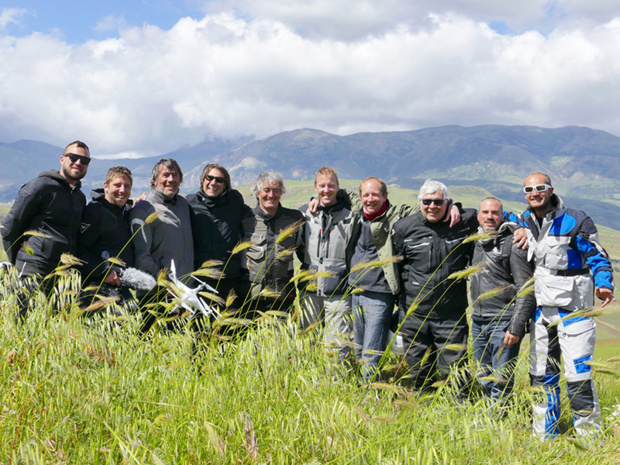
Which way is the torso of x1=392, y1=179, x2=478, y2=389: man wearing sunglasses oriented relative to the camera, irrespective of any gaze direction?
toward the camera

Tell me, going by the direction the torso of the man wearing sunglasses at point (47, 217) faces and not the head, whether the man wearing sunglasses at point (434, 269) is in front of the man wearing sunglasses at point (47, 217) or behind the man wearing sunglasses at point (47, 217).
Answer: in front

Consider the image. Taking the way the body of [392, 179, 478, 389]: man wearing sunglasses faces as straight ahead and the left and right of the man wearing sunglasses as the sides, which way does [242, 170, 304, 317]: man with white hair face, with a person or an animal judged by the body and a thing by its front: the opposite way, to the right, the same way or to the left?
the same way

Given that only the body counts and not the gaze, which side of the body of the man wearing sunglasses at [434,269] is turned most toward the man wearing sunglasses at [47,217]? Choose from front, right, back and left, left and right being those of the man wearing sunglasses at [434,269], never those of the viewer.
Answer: right

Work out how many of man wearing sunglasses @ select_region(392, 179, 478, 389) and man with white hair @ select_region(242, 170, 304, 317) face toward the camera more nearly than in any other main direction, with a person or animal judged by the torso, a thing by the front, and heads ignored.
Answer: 2

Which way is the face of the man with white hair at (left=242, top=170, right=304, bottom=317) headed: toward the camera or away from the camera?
toward the camera

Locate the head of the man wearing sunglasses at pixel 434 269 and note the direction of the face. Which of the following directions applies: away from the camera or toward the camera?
toward the camera

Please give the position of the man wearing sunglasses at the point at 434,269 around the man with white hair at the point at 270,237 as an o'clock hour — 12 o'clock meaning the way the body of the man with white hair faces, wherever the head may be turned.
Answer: The man wearing sunglasses is roughly at 10 o'clock from the man with white hair.

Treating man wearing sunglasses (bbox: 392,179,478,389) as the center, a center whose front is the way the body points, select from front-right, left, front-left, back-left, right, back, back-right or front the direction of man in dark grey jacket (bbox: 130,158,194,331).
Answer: right

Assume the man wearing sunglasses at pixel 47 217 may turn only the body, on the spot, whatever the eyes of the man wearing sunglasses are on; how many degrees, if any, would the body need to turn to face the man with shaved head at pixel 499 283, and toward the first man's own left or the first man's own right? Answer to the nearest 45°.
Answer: approximately 45° to the first man's own left

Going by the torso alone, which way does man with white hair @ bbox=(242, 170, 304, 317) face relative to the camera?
toward the camera

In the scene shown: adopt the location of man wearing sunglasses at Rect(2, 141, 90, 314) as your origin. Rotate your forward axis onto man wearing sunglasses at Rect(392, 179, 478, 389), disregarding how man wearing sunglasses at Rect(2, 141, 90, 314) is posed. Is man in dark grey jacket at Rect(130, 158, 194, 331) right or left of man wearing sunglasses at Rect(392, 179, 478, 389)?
left

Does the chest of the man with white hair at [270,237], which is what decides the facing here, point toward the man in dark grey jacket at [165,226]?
no

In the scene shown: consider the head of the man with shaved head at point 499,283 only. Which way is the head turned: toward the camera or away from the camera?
toward the camera

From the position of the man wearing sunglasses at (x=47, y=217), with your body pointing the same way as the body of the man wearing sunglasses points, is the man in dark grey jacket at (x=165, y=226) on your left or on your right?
on your left
